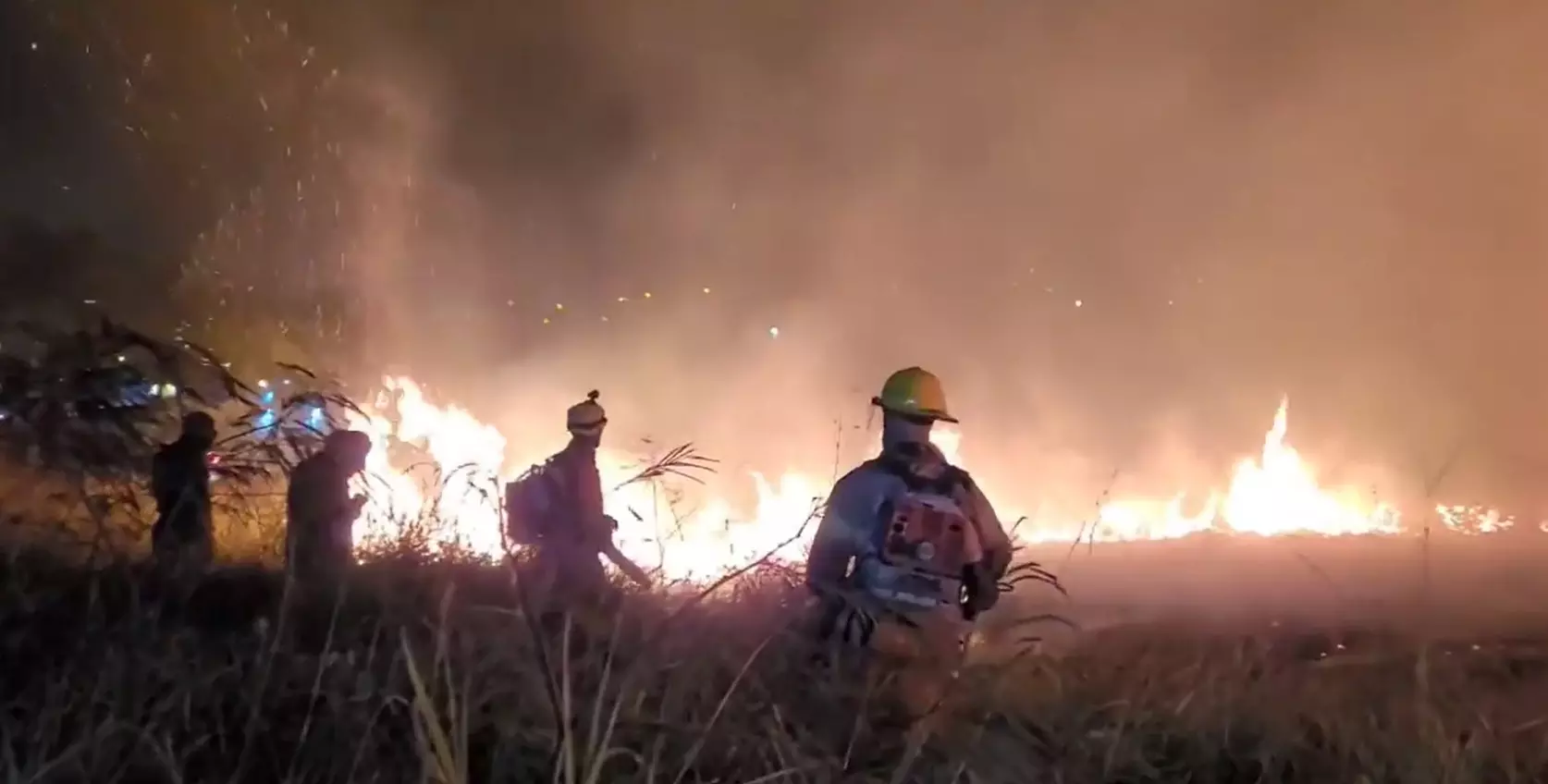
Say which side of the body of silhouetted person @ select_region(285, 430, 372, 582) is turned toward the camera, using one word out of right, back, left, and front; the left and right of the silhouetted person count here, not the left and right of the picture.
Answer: right

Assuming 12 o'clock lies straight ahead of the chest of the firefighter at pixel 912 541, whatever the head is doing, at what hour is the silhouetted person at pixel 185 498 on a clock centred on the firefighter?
The silhouetted person is roughly at 9 o'clock from the firefighter.

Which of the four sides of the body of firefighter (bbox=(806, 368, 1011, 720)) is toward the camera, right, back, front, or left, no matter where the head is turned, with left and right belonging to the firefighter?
back

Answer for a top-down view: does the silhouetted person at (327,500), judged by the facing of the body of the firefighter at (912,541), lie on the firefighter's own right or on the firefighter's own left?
on the firefighter's own left

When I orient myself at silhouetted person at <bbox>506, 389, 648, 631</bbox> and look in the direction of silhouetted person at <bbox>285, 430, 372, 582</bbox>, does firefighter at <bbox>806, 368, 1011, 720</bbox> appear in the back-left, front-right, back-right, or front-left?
back-left

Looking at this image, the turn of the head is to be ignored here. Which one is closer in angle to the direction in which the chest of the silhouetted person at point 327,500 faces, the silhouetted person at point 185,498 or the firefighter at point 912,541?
the firefighter

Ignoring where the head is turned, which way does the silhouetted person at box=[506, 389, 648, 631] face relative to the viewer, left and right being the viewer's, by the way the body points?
facing to the right of the viewer

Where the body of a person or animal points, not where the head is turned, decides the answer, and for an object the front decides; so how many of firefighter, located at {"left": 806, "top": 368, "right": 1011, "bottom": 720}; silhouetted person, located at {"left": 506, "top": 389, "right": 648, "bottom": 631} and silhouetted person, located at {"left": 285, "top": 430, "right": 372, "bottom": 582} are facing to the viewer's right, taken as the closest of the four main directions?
2

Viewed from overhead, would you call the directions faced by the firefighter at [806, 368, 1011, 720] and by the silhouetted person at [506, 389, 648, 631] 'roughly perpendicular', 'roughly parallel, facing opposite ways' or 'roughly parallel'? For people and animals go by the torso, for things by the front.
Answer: roughly perpendicular

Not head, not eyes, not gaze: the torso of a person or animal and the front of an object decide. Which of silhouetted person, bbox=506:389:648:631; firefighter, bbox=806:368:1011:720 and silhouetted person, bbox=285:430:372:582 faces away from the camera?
the firefighter

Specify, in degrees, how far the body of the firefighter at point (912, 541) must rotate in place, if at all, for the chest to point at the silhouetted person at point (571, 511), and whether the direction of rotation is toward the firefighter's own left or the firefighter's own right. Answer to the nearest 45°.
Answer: approximately 45° to the firefighter's own left
